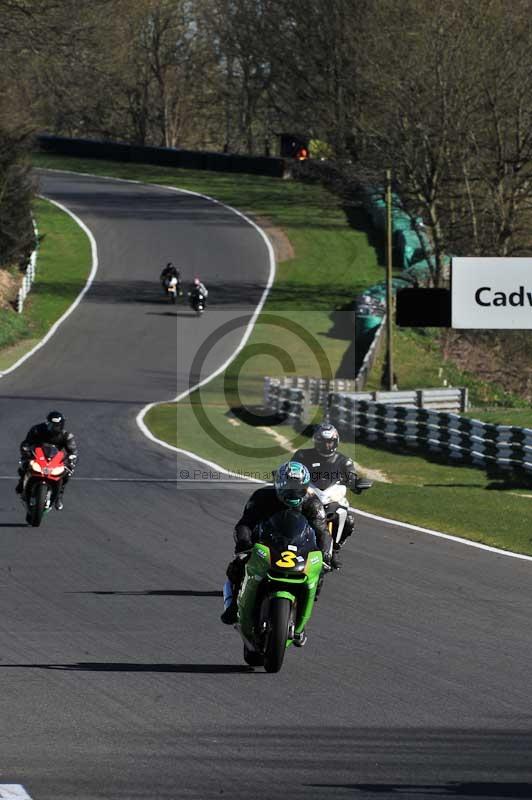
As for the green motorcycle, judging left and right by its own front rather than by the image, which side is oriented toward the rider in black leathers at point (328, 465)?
back

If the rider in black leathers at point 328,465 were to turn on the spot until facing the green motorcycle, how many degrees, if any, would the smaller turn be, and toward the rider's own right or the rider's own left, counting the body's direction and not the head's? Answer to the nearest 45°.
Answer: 0° — they already face it

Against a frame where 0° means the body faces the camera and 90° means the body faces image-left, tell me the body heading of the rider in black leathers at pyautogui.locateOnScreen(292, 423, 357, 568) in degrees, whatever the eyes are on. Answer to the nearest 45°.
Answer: approximately 0°

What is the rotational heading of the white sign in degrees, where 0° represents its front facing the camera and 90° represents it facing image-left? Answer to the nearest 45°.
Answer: approximately 0°

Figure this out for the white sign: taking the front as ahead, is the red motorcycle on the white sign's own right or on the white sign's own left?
on the white sign's own right

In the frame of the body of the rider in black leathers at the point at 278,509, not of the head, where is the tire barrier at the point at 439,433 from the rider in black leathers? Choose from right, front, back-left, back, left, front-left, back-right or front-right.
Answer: back

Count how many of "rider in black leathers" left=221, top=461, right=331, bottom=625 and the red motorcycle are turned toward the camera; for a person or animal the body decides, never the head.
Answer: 2

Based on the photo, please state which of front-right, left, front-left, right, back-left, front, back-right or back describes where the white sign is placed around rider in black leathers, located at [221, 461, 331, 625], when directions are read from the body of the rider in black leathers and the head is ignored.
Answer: back-left

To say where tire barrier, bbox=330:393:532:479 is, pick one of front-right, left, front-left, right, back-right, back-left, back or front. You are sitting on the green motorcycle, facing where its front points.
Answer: back

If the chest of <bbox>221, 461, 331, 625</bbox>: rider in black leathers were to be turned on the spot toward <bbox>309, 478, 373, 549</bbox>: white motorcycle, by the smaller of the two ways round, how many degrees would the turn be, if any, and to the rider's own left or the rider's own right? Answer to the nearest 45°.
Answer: approximately 180°
